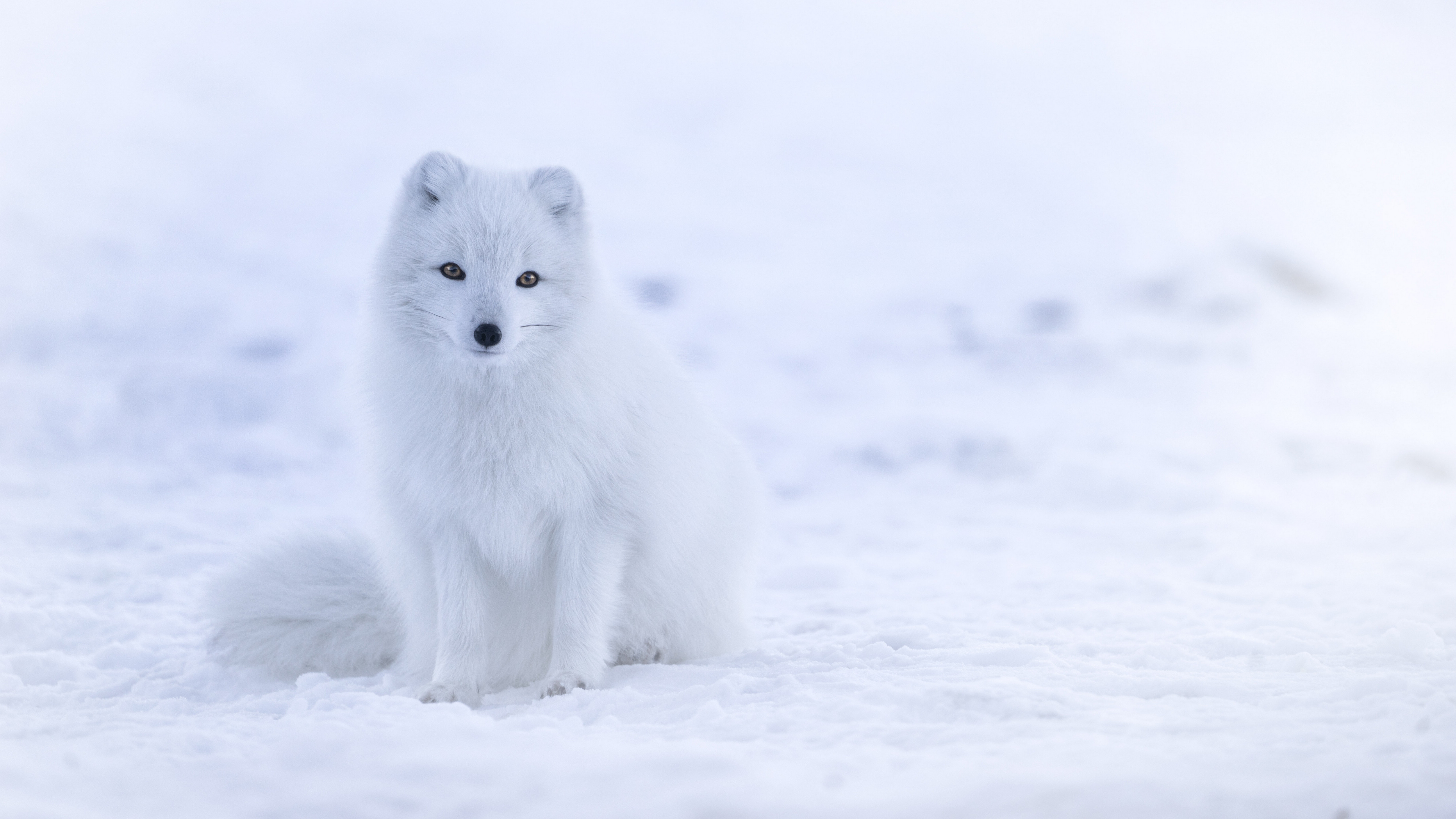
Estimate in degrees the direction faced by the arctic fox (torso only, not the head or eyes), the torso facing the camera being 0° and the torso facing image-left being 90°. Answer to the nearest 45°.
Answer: approximately 45°
